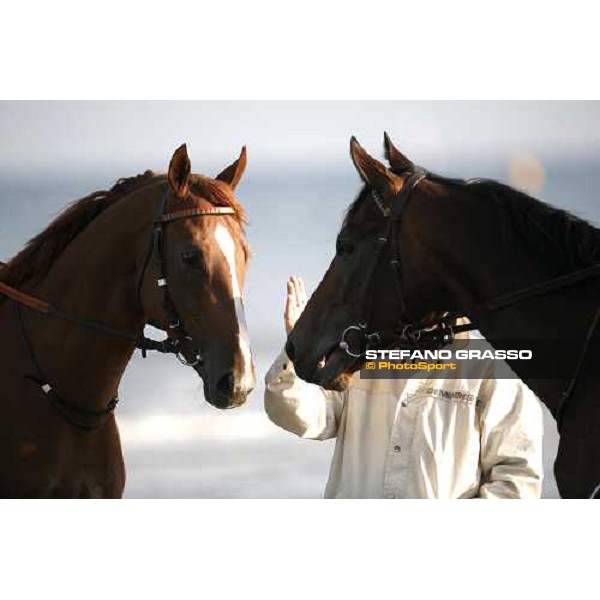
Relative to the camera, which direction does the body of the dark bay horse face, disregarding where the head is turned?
to the viewer's left

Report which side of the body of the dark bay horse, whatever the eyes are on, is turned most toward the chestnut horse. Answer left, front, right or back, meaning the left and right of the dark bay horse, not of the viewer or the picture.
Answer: front
